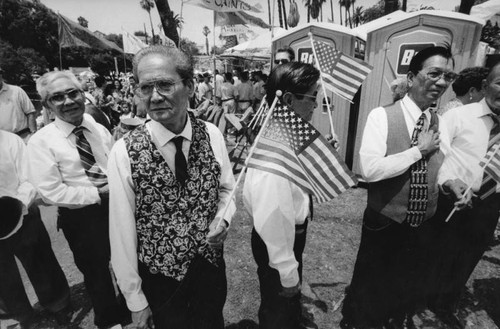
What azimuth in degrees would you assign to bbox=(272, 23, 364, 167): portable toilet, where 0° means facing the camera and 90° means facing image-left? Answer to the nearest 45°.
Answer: approximately 0°

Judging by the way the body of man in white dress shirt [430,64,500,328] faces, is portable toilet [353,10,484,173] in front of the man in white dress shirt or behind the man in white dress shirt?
behind

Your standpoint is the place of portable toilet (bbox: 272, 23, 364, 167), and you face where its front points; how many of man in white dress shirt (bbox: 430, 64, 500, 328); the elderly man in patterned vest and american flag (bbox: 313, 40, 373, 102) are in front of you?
3

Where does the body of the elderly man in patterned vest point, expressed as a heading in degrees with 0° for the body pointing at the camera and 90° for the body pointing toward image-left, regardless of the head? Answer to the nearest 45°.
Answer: approximately 0°

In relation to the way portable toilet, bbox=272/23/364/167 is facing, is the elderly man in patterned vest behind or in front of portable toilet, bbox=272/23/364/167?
in front

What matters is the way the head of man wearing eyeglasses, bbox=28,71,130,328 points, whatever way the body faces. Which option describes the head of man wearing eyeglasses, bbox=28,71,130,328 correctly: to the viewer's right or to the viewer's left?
to the viewer's right

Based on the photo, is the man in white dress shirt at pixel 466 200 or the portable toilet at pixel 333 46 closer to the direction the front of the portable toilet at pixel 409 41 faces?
the man in white dress shirt

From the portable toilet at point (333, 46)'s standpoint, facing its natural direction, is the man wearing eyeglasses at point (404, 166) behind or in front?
in front

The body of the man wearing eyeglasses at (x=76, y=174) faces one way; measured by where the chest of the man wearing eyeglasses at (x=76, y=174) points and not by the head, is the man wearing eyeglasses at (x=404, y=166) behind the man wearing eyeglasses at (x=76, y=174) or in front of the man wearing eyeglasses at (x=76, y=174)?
in front

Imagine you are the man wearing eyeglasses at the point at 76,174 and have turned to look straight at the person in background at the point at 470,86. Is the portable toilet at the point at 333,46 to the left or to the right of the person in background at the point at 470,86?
left

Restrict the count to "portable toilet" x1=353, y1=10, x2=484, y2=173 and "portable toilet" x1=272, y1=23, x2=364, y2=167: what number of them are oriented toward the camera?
2

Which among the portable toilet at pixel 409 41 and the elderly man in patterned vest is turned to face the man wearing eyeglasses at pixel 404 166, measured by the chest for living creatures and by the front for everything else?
the portable toilet

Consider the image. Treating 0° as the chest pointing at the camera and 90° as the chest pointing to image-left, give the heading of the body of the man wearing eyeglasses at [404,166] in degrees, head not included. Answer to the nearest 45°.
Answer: approximately 315°
